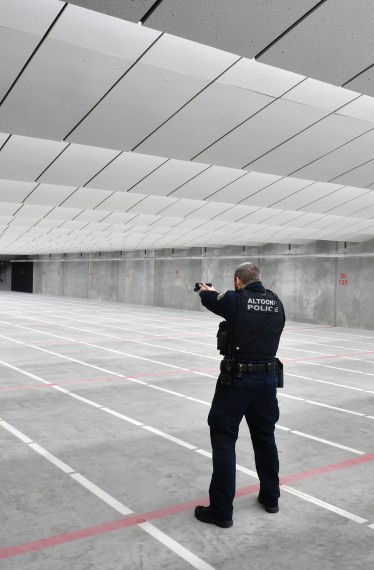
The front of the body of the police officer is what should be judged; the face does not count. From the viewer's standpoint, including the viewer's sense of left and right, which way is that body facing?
facing away from the viewer and to the left of the viewer

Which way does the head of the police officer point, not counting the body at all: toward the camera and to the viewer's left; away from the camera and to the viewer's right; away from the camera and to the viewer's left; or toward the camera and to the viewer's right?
away from the camera and to the viewer's left
